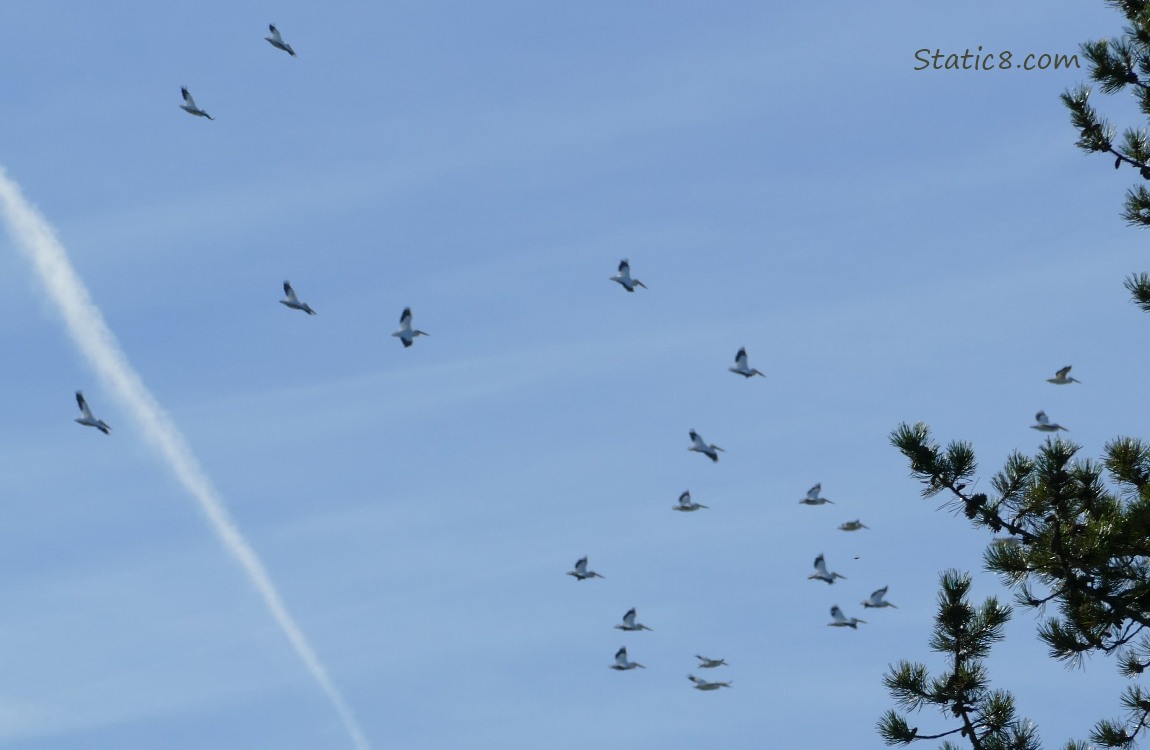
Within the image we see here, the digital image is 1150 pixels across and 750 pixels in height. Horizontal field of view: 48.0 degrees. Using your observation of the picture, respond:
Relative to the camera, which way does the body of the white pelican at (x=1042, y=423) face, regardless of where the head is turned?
to the viewer's right
